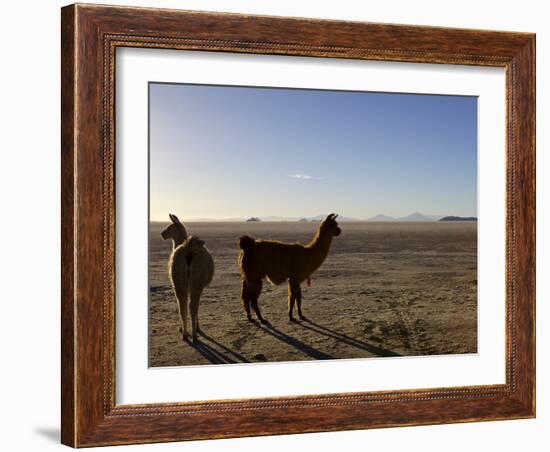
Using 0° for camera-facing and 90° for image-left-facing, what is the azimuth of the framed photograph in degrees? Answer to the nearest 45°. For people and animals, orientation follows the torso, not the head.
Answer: approximately 315°
